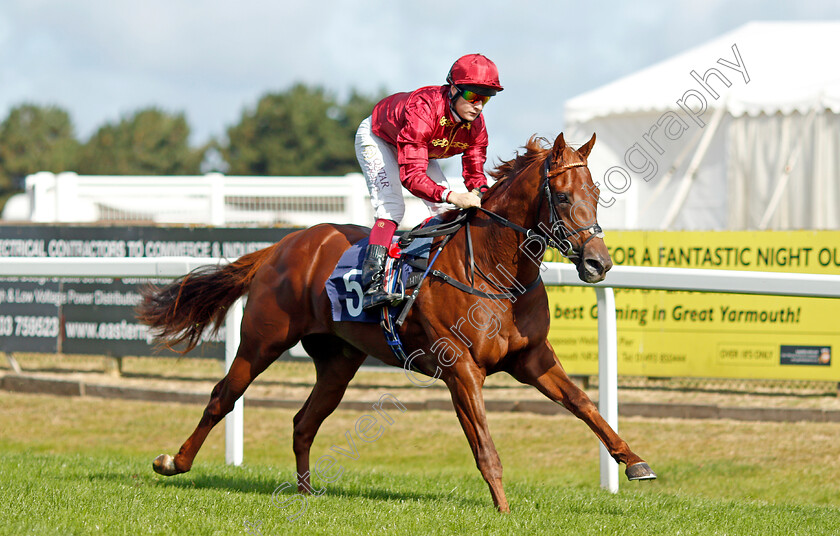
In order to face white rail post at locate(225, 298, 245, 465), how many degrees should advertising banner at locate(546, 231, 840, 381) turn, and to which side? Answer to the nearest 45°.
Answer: approximately 45° to its right

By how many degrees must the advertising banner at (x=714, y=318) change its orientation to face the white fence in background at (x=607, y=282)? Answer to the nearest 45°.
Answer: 0° — it already faces it

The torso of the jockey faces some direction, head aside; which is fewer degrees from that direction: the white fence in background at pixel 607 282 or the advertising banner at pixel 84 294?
the white fence in background

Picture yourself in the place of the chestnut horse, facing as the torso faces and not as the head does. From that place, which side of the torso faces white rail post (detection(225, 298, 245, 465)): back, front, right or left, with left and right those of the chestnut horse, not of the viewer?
back

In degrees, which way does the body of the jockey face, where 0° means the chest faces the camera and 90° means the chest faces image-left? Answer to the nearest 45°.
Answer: approximately 315°

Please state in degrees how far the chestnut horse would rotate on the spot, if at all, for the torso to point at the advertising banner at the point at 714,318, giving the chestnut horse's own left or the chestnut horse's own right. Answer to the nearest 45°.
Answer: approximately 90° to the chestnut horse's own left

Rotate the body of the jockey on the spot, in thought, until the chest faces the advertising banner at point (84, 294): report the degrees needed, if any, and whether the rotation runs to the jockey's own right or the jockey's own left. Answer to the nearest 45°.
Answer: approximately 180°

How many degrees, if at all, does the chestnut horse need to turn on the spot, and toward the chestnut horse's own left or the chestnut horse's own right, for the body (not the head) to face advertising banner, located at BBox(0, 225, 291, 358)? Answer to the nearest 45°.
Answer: approximately 180°

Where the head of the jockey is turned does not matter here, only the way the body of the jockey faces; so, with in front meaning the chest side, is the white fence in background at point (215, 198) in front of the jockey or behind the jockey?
behind

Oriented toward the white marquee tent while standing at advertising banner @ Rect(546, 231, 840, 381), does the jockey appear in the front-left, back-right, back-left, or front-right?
back-left

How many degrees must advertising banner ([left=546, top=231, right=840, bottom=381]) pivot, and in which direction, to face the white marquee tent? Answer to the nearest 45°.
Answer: approximately 180°

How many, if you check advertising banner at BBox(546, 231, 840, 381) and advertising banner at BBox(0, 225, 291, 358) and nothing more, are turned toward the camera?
2

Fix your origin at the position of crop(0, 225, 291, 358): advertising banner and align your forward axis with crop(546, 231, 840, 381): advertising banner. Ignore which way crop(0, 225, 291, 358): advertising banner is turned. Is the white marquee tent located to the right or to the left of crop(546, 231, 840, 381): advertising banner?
left
